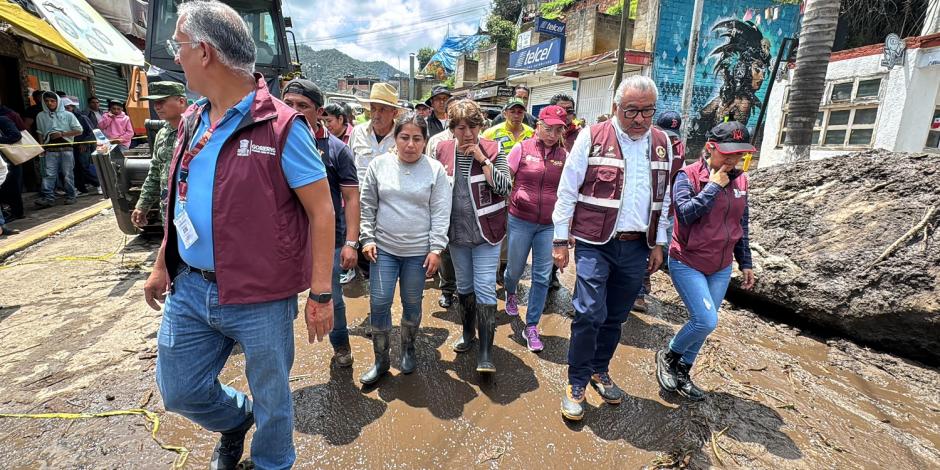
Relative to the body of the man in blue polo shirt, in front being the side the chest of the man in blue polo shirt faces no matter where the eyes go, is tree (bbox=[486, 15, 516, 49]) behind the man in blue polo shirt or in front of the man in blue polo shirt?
behind

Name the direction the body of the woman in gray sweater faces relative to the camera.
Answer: toward the camera

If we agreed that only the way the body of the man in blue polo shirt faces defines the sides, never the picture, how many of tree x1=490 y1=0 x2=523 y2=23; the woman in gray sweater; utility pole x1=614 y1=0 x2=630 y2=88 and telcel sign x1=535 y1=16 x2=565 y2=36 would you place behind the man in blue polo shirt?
4

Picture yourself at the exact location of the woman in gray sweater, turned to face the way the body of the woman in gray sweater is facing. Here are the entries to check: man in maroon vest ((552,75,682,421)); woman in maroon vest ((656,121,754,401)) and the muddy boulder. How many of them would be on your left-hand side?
3

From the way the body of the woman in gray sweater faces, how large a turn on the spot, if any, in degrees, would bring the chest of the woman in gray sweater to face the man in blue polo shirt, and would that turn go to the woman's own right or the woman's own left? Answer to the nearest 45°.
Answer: approximately 45° to the woman's own right

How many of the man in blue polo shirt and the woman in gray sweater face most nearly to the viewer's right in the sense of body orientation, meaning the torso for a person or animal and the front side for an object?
0

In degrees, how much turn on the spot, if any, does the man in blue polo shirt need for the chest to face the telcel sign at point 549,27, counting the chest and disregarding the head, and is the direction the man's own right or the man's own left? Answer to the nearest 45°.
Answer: approximately 180°

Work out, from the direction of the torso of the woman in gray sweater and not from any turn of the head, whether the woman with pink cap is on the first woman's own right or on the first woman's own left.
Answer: on the first woman's own left

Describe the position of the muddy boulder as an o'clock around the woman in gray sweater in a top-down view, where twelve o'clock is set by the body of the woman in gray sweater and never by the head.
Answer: The muddy boulder is roughly at 9 o'clock from the woman in gray sweater.

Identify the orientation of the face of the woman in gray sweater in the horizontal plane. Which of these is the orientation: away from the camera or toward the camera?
toward the camera

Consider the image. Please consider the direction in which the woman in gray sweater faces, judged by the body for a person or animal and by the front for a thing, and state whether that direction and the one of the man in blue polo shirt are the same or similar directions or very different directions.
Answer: same or similar directions

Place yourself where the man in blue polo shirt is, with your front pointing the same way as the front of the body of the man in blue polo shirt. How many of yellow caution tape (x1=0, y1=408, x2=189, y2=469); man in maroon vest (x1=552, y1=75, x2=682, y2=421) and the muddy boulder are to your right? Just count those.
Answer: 1

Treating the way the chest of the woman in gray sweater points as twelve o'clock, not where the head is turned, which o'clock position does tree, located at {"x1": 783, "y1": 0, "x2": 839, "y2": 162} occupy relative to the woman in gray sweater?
The tree is roughly at 8 o'clock from the woman in gray sweater.

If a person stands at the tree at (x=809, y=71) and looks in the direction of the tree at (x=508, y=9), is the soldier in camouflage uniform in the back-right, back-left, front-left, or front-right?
back-left

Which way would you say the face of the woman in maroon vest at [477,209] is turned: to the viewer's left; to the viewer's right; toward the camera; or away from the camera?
toward the camera

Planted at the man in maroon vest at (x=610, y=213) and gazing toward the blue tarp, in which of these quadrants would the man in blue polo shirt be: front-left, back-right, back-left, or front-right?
back-left

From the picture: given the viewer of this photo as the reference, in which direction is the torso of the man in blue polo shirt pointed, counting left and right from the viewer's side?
facing the viewer and to the left of the viewer
